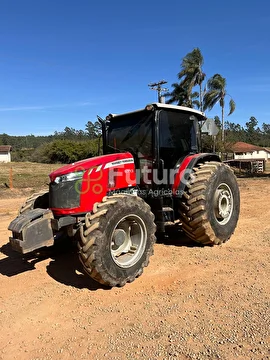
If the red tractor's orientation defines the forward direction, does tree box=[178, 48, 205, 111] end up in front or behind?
behind

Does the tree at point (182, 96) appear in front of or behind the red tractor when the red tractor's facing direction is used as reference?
behind

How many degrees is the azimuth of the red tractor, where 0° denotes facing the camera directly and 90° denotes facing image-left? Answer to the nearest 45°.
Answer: approximately 45°

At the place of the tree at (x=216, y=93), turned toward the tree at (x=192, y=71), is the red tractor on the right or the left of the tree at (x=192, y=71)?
left

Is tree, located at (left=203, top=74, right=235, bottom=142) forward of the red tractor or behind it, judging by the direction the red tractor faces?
behind
